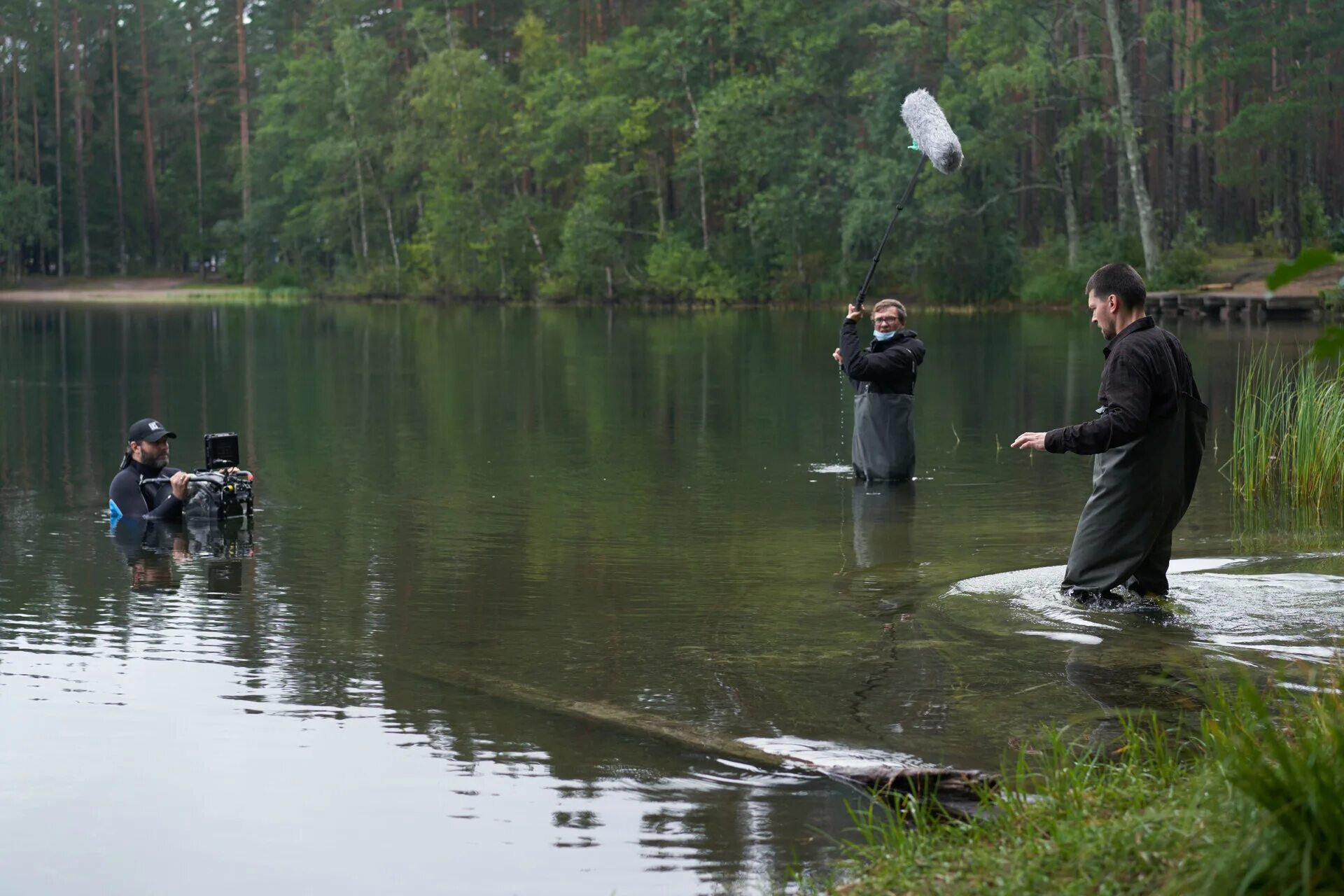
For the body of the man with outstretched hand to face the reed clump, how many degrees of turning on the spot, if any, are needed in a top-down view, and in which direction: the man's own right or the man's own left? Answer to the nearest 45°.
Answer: approximately 90° to the man's own right

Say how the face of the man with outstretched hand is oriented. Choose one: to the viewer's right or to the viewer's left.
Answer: to the viewer's left

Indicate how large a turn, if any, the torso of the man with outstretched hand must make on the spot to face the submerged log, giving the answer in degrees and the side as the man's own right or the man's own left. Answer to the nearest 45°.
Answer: approximately 45° to the man's own left

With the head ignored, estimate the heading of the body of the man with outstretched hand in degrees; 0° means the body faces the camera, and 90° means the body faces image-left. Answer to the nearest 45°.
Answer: approximately 90°

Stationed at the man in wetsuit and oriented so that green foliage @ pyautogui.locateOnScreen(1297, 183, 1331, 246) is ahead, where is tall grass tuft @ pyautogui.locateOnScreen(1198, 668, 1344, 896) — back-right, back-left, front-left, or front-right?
back-right

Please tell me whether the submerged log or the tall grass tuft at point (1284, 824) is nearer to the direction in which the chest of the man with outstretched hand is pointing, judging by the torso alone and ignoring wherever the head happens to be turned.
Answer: the submerged log

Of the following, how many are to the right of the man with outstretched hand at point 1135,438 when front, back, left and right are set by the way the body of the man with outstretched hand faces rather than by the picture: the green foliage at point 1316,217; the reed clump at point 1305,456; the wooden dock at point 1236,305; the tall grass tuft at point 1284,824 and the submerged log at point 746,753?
3

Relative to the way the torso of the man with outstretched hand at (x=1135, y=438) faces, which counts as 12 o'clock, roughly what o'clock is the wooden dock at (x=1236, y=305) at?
The wooden dock is roughly at 3 o'clock from the man with outstretched hand.

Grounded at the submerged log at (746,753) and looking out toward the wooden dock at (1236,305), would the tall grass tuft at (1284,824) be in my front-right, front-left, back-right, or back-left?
back-right
